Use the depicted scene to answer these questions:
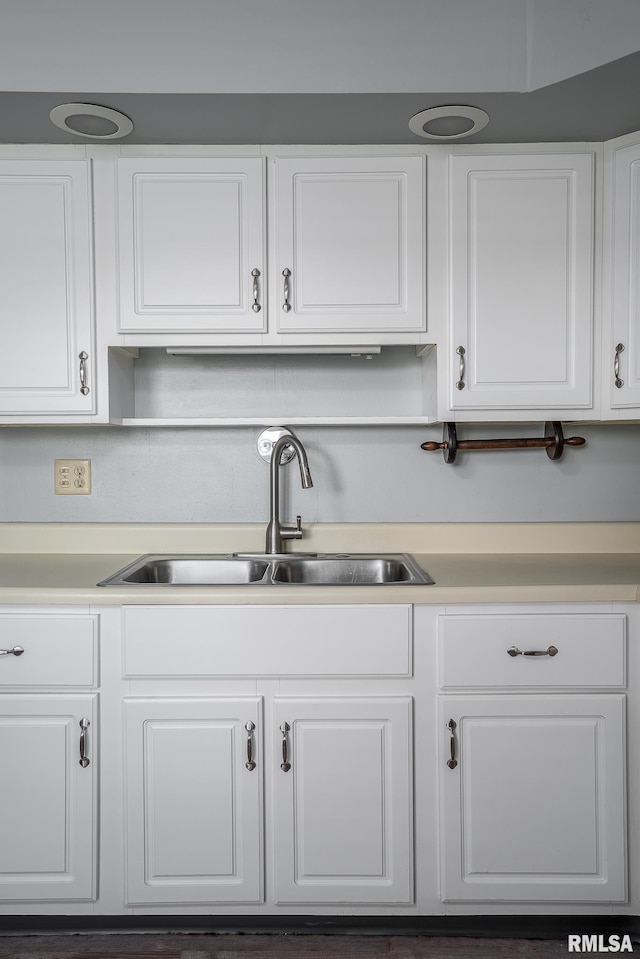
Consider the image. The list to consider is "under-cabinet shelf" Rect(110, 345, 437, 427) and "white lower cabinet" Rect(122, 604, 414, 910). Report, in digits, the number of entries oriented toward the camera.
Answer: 2

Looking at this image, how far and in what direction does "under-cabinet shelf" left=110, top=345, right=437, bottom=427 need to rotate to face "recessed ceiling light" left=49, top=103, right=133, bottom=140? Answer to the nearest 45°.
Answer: approximately 45° to its right

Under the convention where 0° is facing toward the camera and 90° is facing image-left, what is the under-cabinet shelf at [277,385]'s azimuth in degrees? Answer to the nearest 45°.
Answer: approximately 0°
